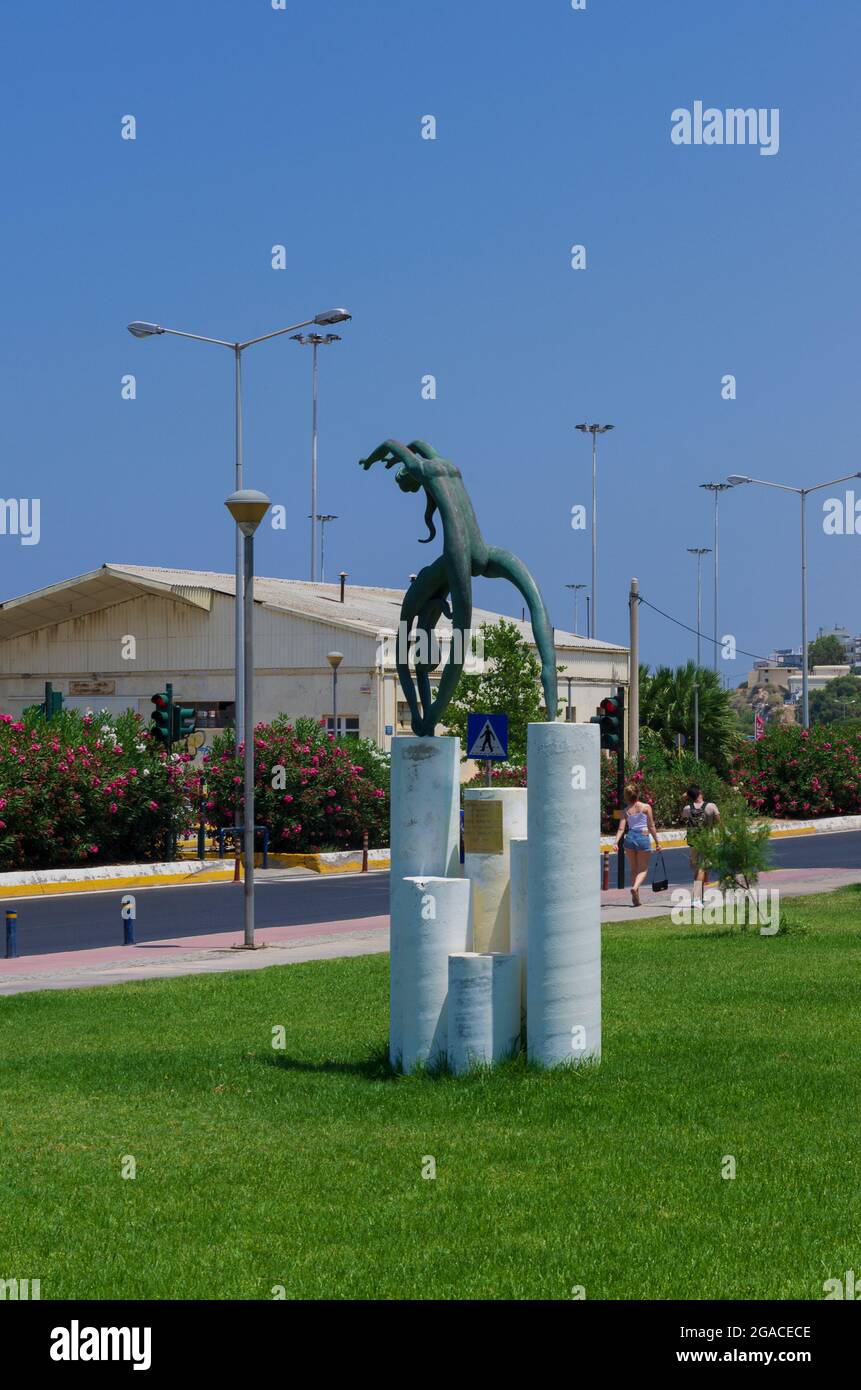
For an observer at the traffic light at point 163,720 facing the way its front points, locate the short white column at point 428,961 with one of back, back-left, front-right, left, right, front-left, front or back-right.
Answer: front-left

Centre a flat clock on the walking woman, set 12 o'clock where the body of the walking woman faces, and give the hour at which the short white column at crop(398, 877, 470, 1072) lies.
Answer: The short white column is roughly at 6 o'clock from the walking woman.

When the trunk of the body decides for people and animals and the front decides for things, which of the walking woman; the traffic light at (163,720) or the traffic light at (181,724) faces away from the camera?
the walking woman

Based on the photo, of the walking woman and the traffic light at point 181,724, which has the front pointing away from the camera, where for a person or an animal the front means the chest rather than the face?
the walking woman

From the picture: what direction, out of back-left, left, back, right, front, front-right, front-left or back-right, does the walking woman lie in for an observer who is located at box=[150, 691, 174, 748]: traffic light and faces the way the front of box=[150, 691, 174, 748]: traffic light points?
left

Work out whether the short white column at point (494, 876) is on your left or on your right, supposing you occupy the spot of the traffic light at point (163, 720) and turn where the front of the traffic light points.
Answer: on your left

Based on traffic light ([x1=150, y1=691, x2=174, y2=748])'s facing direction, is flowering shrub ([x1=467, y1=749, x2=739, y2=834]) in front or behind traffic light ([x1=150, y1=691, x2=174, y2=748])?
behind

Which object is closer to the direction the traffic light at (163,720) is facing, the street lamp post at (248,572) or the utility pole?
the street lamp post

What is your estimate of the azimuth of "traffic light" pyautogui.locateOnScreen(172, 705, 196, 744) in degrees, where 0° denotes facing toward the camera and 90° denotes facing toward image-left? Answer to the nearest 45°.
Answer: approximately 270°

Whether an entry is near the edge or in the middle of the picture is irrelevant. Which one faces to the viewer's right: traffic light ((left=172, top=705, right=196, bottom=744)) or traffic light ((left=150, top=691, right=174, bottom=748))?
traffic light ((left=172, top=705, right=196, bottom=744))

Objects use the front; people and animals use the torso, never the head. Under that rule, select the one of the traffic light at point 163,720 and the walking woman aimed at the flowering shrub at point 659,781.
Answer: the walking woman

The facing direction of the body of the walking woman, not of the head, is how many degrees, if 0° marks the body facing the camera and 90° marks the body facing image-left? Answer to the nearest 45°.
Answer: approximately 180°

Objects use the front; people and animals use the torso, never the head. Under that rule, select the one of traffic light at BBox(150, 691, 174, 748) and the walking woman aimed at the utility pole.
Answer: the walking woman

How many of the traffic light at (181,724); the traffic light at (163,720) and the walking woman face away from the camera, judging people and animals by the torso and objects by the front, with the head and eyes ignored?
1

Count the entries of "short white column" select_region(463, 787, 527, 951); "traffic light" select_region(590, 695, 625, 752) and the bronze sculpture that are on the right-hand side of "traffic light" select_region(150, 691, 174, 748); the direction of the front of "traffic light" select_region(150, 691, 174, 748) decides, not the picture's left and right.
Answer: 0
